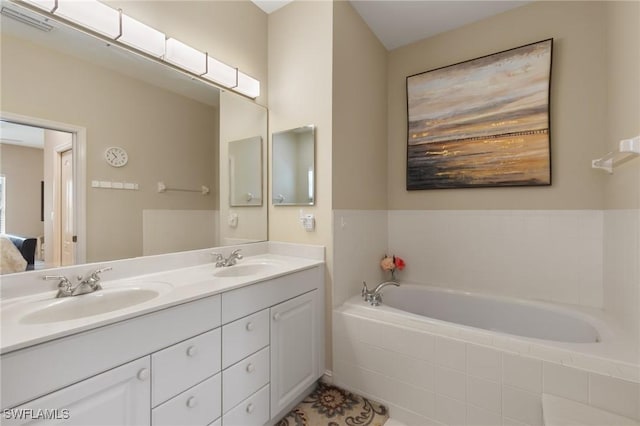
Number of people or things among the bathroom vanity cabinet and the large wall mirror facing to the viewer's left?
0

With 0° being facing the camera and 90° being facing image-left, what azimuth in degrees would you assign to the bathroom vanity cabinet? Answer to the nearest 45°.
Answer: approximately 315°

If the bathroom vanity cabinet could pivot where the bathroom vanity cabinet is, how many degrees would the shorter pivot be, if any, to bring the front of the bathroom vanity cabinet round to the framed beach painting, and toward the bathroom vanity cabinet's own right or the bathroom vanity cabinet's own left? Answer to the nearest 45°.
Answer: approximately 45° to the bathroom vanity cabinet's own left
